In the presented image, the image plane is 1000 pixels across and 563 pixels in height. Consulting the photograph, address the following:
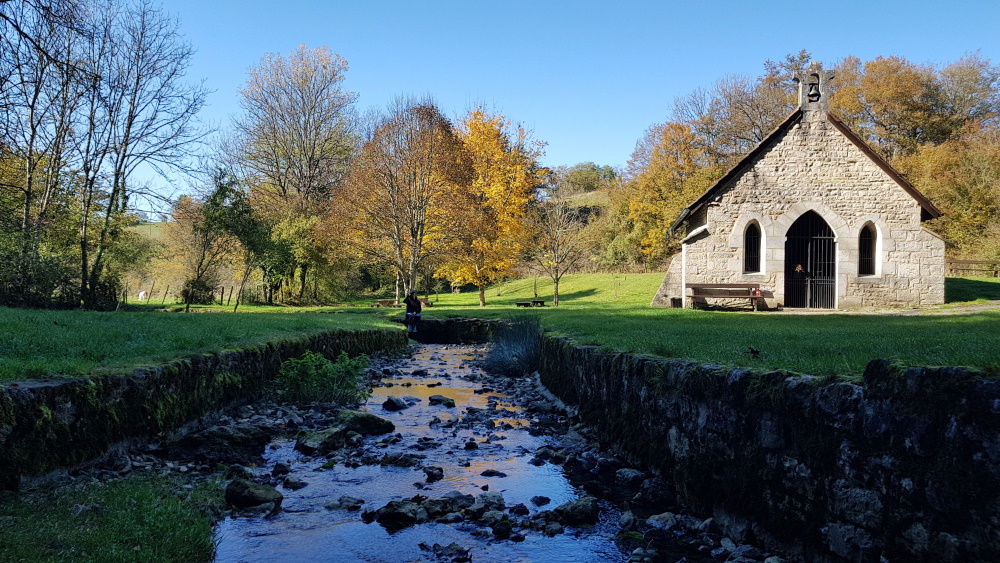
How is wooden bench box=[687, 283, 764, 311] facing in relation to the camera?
toward the camera

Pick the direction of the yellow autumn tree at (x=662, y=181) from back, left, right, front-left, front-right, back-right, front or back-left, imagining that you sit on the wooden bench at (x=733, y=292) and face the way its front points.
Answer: back

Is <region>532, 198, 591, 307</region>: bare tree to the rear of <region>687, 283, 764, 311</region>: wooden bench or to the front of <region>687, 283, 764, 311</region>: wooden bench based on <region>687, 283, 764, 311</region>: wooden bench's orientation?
to the rear

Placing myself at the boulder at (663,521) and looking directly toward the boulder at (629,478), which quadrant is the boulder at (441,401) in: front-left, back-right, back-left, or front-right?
front-left

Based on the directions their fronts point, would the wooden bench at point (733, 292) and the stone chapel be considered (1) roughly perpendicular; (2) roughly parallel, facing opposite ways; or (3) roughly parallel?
roughly parallel

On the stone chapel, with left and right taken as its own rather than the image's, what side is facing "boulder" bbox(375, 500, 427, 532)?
front

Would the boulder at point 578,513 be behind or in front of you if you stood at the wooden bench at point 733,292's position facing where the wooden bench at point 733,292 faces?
in front

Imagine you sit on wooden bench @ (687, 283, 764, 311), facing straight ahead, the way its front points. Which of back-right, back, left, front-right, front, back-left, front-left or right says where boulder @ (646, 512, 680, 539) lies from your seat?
front

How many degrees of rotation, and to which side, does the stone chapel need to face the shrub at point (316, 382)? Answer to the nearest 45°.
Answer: approximately 45° to its right

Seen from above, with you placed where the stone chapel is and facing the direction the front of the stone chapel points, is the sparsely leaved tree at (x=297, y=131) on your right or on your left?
on your right

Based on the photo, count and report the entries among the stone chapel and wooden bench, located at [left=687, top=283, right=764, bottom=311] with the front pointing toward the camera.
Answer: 2

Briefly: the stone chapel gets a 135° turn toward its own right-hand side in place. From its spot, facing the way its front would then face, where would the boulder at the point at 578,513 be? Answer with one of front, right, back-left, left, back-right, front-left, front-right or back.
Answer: back-left

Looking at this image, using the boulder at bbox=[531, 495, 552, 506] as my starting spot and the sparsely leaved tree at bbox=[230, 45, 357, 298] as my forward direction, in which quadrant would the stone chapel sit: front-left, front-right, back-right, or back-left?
front-right

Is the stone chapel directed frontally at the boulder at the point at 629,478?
yes

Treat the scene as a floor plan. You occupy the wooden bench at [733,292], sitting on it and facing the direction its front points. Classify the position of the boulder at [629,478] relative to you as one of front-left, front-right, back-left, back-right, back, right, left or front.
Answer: front

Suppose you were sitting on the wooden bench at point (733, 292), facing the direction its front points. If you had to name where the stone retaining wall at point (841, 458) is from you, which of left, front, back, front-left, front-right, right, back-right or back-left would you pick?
front

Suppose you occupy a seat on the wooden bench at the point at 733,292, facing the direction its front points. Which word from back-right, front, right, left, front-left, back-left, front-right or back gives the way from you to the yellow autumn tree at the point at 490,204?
back-right

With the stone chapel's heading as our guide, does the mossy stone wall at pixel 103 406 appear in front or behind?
in front
